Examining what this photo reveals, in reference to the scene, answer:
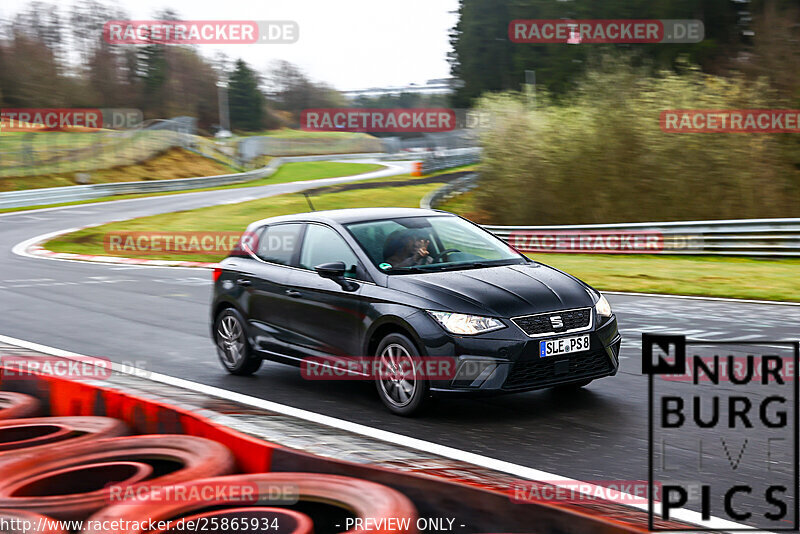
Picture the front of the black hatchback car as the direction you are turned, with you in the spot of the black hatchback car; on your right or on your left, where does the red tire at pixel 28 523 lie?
on your right

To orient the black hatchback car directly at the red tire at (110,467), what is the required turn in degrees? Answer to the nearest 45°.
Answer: approximately 90° to its right

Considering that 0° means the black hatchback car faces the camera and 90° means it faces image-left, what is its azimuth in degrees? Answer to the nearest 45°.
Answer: approximately 315°

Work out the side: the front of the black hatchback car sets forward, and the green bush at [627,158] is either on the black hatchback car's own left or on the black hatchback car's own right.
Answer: on the black hatchback car's own left

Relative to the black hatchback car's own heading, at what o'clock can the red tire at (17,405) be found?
The red tire is roughly at 4 o'clock from the black hatchback car.

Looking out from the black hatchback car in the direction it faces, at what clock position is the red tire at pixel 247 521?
The red tire is roughly at 2 o'clock from the black hatchback car.

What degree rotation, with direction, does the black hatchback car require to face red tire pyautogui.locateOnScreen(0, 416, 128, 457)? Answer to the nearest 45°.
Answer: approximately 90° to its right
